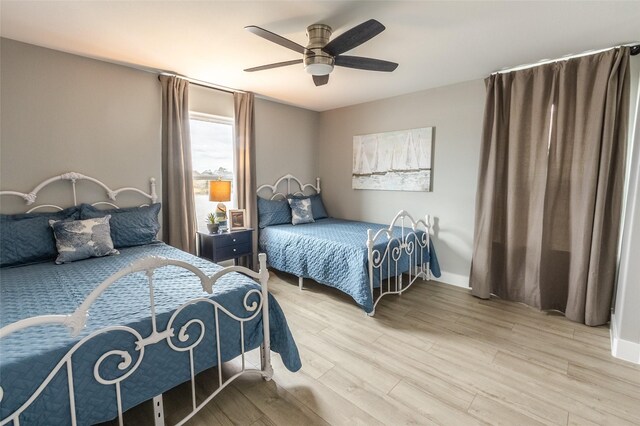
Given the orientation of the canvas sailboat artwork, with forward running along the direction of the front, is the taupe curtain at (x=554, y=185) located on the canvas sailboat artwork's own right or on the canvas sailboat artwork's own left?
on the canvas sailboat artwork's own left

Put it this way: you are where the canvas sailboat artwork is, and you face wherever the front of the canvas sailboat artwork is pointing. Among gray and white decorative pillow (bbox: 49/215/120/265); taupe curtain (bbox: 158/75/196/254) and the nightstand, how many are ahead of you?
3

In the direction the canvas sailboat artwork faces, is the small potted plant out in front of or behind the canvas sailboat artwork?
in front

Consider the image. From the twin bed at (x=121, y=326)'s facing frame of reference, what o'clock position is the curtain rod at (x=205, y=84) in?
The curtain rod is roughly at 8 o'clock from the twin bed.

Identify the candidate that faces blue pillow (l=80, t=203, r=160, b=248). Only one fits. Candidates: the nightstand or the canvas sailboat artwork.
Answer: the canvas sailboat artwork

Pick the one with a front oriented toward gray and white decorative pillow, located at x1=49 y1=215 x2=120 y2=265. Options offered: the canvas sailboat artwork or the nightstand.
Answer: the canvas sailboat artwork

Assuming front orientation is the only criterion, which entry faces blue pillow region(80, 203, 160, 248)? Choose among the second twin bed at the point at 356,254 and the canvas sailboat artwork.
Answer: the canvas sailboat artwork

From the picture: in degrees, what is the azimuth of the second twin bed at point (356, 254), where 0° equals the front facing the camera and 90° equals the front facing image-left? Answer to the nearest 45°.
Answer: approximately 315°

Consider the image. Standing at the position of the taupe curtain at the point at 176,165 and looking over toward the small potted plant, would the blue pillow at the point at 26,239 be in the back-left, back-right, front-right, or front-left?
back-right

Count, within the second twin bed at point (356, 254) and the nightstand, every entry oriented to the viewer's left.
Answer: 0
